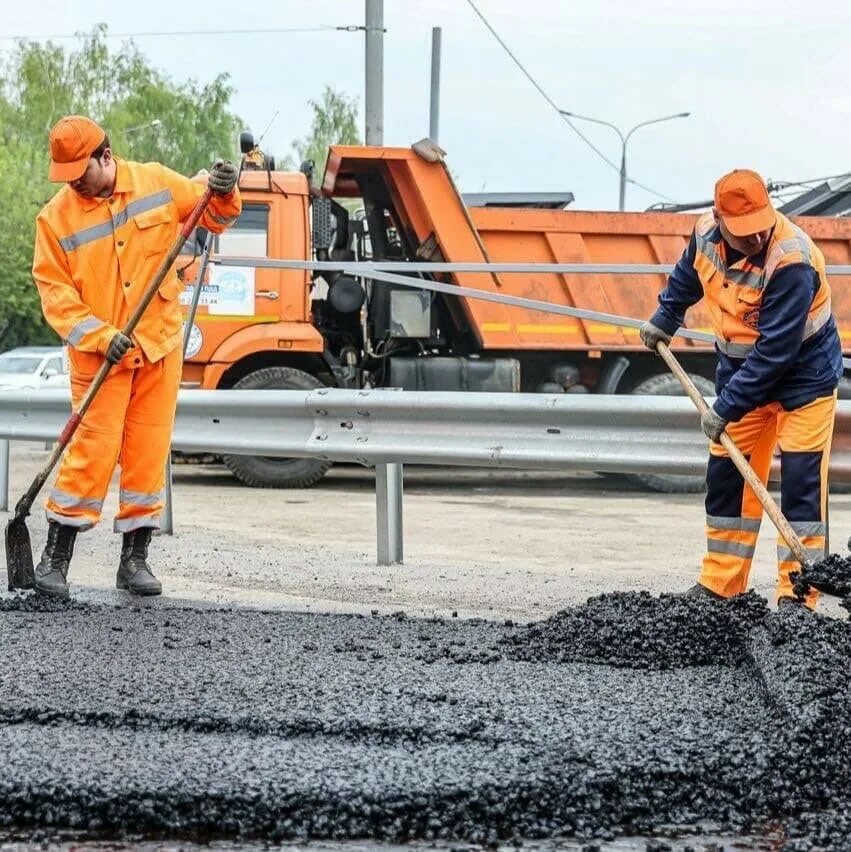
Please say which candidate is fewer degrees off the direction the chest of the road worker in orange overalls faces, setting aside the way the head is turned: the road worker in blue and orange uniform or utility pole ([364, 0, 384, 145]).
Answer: the road worker in blue and orange uniform

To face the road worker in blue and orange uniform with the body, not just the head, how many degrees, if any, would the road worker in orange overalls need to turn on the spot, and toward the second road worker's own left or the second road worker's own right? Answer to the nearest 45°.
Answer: approximately 45° to the second road worker's own left

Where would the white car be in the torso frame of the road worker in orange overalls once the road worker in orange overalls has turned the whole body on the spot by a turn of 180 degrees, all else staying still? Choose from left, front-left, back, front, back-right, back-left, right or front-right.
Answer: front

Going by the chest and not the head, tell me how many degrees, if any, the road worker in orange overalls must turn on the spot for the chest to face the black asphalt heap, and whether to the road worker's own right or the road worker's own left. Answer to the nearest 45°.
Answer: approximately 45° to the road worker's own left

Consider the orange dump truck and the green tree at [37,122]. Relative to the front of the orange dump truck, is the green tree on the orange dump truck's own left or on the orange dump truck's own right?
on the orange dump truck's own right

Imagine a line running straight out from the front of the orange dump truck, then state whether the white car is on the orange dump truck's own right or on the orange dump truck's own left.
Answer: on the orange dump truck's own right

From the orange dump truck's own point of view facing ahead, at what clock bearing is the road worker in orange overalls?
The road worker in orange overalls is roughly at 9 o'clock from the orange dump truck.

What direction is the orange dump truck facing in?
to the viewer's left
